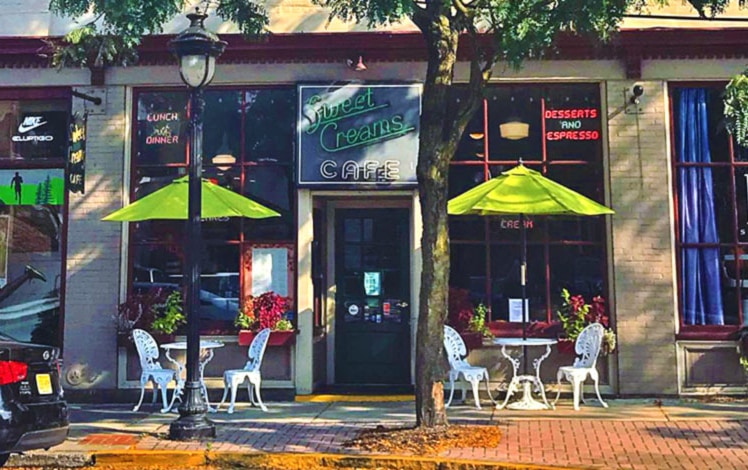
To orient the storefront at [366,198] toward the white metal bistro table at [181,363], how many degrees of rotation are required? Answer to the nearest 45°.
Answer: approximately 90° to its right

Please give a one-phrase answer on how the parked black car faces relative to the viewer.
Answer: facing away from the viewer and to the left of the viewer

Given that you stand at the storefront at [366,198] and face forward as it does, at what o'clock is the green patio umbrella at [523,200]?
The green patio umbrella is roughly at 10 o'clock from the storefront.

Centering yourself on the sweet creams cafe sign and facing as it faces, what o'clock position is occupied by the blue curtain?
The blue curtain is roughly at 9 o'clock from the sweet creams cafe sign.

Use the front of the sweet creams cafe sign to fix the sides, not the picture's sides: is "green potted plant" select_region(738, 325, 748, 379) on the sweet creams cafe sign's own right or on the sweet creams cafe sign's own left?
on the sweet creams cafe sign's own left

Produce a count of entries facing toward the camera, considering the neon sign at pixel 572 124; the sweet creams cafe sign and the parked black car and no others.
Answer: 2

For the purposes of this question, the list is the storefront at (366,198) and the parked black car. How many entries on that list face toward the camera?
1

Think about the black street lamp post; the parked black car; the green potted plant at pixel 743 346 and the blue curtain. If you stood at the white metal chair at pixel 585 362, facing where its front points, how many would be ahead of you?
2

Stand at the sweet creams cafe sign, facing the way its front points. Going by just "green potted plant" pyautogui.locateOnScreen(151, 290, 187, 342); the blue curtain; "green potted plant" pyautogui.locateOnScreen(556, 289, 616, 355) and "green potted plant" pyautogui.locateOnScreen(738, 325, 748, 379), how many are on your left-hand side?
3

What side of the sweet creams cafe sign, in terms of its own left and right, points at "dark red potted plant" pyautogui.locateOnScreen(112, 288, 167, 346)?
right
